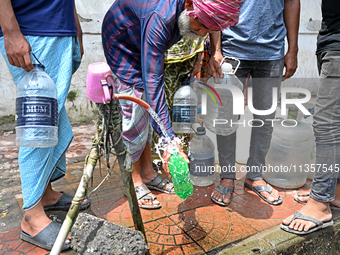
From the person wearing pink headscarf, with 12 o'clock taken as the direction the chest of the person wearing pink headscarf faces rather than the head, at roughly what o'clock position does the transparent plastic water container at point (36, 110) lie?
The transparent plastic water container is roughly at 5 o'clock from the person wearing pink headscarf.

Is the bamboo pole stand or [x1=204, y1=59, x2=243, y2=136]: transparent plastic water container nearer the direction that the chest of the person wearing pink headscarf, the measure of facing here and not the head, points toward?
the transparent plastic water container

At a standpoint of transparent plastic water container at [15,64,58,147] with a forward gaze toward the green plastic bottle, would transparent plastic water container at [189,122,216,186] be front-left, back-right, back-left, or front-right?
front-left

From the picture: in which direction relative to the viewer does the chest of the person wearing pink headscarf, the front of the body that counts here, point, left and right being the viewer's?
facing to the right of the viewer
